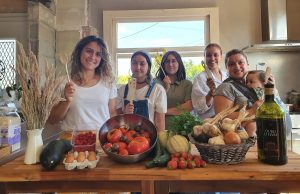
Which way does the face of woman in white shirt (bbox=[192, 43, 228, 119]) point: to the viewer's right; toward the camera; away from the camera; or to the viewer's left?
toward the camera

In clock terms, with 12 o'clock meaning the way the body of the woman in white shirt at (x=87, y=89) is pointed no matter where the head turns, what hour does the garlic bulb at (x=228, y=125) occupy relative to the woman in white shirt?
The garlic bulb is roughly at 11 o'clock from the woman in white shirt.

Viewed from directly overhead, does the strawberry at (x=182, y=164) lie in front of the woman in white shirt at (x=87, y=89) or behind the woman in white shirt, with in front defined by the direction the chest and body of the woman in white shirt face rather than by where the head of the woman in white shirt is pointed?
in front

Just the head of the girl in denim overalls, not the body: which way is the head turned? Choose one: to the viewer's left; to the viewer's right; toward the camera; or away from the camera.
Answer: toward the camera

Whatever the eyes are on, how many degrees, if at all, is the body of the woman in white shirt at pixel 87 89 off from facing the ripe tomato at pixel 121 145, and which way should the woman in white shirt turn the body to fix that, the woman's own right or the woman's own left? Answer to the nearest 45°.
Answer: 0° — they already face it

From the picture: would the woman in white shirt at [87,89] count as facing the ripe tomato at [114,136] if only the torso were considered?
yes

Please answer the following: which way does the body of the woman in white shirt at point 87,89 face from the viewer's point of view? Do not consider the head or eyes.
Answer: toward the camera

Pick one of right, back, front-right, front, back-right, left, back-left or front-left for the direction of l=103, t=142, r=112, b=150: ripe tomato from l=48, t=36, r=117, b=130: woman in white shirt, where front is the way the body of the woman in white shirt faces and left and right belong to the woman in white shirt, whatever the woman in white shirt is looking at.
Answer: front

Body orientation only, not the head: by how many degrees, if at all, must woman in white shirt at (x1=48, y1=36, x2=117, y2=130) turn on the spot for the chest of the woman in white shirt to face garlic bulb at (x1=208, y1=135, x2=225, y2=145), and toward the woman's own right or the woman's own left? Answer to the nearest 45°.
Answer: approximately 45° to the woman's own left

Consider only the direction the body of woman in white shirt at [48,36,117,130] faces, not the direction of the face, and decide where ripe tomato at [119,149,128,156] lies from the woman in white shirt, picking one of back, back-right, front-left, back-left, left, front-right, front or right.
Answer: front

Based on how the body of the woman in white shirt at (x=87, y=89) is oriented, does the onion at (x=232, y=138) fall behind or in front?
in front

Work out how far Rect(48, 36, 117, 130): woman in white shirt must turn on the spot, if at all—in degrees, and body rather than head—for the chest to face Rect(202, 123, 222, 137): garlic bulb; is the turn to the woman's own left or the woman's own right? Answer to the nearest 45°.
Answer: approximately 45° to the woman's own left

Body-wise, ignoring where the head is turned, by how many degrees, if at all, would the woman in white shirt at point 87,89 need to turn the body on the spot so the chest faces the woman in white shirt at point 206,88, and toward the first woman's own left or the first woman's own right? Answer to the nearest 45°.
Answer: approximately 90° to the first woman's own left
